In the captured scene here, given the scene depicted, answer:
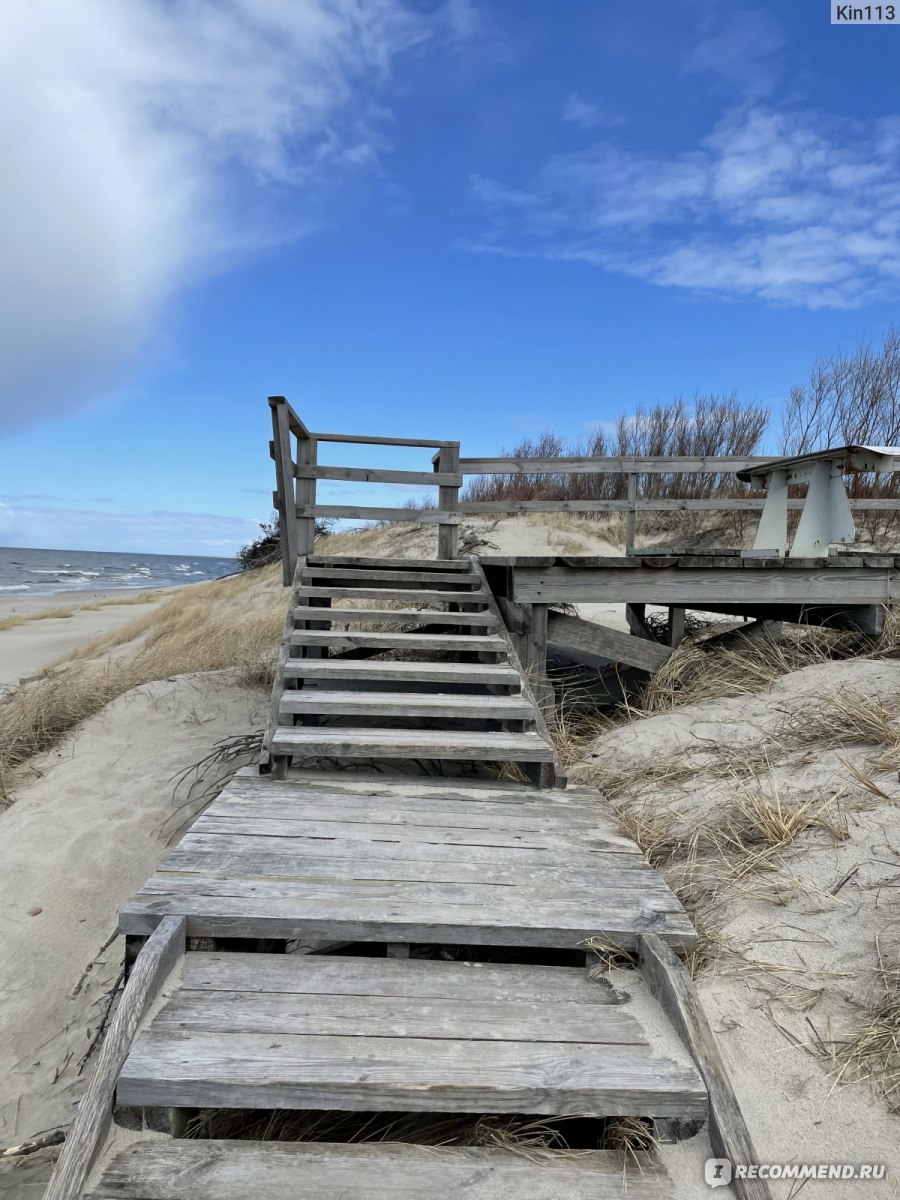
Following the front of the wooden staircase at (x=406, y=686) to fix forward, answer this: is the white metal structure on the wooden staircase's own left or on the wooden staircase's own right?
on the wooden staircase's own left

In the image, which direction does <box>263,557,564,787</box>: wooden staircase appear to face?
toward the camera

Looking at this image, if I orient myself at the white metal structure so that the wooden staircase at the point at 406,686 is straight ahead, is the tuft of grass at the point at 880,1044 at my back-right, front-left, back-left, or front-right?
front-left

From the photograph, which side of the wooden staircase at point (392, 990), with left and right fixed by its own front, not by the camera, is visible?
front

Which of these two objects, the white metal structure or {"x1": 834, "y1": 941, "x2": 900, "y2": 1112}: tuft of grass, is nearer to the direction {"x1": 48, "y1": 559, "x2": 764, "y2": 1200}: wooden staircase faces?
the tuft of grass
